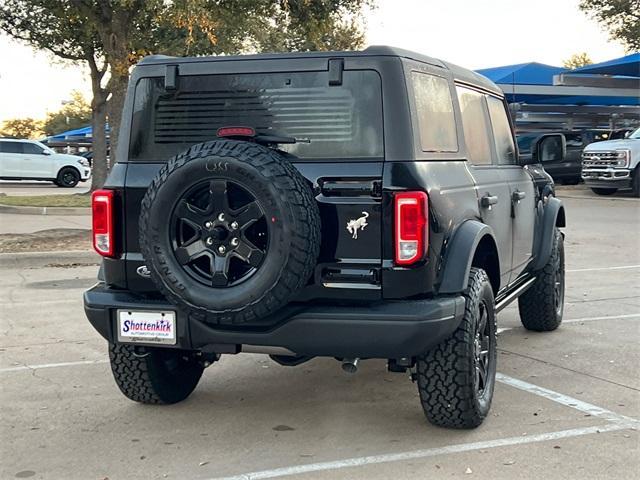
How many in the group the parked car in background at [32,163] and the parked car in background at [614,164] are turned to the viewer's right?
1

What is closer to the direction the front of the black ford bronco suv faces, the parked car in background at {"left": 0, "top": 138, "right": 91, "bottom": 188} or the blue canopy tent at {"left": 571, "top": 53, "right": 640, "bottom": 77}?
the blue canopy tent

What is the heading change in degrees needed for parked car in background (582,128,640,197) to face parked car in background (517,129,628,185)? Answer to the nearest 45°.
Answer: approximately 135° to its right

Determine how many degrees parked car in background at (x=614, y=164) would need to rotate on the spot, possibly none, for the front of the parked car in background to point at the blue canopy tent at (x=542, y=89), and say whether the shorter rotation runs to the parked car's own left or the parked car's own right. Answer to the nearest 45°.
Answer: approximately 135° to the parked car's own right

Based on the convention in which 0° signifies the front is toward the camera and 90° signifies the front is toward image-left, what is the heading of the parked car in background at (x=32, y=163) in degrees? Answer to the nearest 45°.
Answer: approximately 270°

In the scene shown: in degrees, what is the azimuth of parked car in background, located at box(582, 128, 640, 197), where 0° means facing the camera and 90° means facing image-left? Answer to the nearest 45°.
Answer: approximately 45°

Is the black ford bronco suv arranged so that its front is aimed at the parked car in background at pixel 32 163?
no

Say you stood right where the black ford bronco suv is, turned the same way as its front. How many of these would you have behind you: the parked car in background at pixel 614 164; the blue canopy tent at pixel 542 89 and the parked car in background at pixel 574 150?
0

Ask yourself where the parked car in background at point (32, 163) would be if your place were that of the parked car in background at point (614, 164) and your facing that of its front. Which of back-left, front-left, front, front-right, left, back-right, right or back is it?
front-right

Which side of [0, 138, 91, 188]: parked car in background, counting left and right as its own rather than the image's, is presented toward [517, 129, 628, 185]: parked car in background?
front

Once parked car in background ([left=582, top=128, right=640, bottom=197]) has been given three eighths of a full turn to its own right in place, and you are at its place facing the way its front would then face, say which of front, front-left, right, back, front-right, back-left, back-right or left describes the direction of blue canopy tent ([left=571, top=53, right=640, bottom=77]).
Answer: front

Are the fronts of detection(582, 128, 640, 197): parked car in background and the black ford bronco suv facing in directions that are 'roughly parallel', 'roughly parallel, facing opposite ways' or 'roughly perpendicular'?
roughly parallel, facing opposite ways

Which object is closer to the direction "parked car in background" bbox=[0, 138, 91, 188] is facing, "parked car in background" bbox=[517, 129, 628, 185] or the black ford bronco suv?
the parked car in background

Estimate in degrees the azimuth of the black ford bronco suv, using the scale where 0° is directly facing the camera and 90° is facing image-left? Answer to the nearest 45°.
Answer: approximately 225°

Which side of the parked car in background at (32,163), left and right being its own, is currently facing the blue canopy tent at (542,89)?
front

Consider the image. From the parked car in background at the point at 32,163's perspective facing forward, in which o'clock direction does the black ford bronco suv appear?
The black ford bronco suv is roughly at 3 o'clock from the parked car in background.

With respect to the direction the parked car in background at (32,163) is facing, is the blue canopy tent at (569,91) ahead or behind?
ahead
